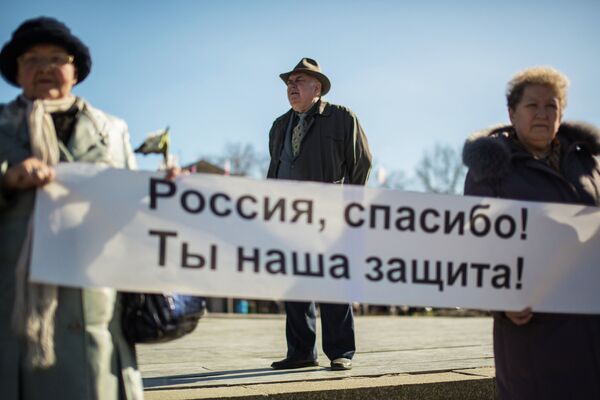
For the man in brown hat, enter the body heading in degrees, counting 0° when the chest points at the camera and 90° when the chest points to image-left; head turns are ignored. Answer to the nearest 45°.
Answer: approximately 45°

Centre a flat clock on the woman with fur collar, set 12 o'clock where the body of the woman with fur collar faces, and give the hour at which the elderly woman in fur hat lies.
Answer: The elderly woman in fur hat is roughly at 2 o'clock from the woman with fur collar.

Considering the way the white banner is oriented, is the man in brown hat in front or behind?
behind

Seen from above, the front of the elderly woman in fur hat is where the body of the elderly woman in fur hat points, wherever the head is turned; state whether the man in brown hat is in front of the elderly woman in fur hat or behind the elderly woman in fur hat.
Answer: behind

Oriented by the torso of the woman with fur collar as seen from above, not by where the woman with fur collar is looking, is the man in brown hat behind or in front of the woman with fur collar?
behind

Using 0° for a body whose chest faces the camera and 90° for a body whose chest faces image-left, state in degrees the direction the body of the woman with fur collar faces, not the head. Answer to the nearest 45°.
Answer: approximately 0°

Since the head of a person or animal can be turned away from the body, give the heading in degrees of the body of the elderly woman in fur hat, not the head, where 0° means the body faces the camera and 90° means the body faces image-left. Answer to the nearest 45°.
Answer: approximately 0°
